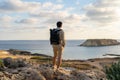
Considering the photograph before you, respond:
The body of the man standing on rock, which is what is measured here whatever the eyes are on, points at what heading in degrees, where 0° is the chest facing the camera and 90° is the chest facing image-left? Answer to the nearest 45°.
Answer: approximately 225°

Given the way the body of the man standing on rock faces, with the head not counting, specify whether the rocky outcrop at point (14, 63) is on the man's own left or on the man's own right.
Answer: on the man's own left
